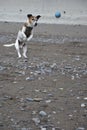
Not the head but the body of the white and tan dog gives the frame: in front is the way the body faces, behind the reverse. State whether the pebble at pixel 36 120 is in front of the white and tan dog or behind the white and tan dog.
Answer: in front

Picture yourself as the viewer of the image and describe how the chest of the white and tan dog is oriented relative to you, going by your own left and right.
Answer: facing the viewer and to the right of the viewer
